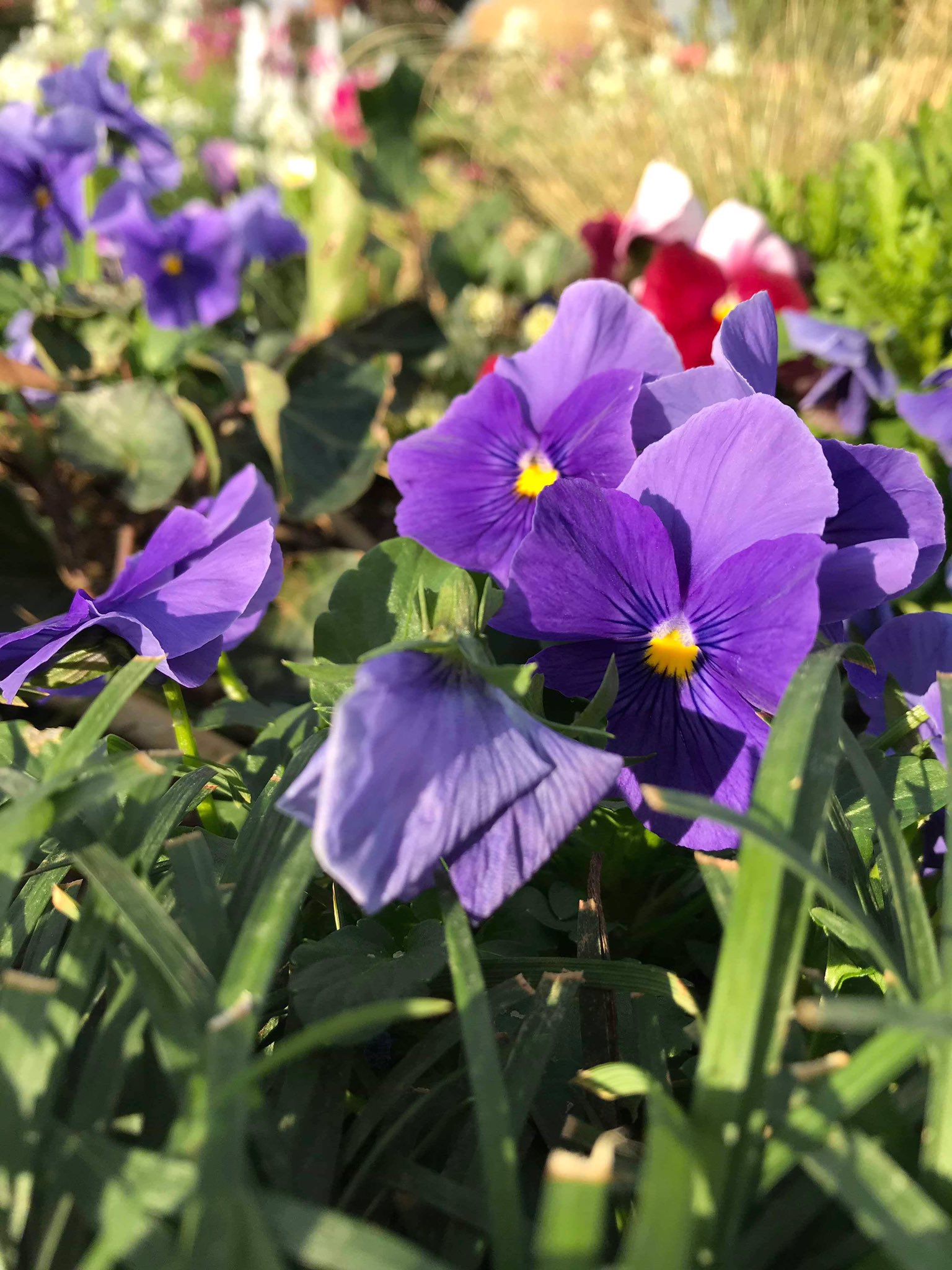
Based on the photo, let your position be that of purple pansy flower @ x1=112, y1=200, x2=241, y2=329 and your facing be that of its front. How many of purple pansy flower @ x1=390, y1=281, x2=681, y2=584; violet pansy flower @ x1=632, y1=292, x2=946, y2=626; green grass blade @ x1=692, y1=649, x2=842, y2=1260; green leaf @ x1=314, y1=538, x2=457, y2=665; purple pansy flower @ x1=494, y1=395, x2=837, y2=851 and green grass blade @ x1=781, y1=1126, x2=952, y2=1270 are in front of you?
6

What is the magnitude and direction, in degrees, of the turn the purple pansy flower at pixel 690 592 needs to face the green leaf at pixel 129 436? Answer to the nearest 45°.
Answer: approximately 135° to its right

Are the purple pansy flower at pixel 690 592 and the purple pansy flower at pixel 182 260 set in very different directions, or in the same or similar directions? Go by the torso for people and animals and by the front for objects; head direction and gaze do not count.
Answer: same or similar directions

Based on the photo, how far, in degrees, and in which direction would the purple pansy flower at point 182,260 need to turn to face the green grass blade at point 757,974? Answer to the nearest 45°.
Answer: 0° — it already faces it

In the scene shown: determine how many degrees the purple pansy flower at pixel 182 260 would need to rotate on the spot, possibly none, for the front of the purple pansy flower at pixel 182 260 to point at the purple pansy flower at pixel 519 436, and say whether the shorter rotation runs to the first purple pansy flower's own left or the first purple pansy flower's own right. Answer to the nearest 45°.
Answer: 0° — it already faces it

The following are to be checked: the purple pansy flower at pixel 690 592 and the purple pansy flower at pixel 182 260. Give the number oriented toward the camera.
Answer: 2

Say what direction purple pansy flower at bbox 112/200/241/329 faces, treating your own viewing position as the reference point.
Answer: facing the viewer

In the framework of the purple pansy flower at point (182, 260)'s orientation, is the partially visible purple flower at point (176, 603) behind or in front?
in front

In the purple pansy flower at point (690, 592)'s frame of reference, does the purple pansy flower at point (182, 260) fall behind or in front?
behind
